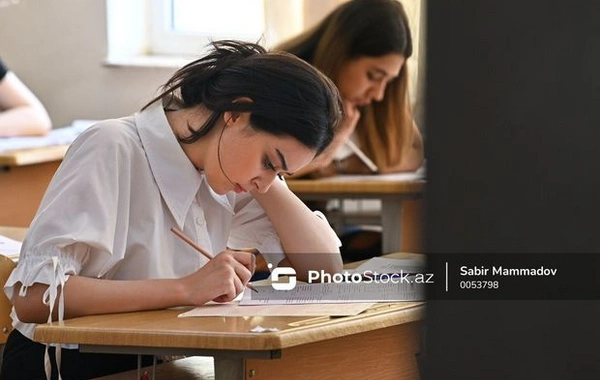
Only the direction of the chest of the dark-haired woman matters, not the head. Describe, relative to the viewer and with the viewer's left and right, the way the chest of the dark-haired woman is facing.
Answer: facing the viewer and to the right of the viewer

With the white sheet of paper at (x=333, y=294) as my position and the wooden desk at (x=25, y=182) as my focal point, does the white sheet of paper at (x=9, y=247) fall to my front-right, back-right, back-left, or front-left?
front-left

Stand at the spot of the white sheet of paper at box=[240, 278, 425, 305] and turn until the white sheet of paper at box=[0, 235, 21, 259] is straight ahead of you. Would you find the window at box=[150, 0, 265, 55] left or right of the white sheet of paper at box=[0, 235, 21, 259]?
right

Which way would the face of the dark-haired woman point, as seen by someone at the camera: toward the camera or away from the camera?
toward the camera
